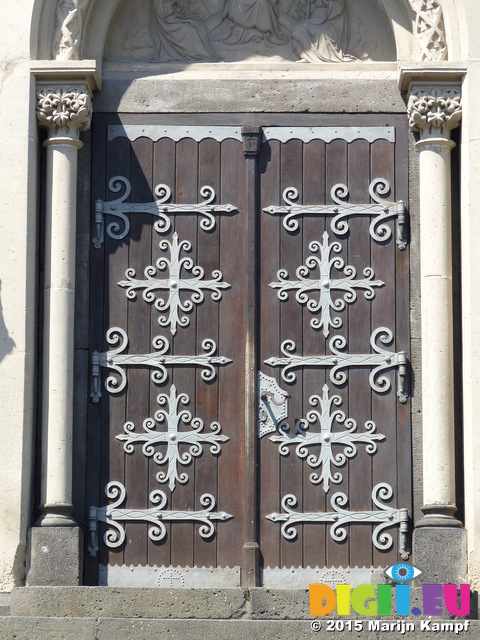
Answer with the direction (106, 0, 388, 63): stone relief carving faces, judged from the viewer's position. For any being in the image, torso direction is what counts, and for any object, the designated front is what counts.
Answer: facing the viewer

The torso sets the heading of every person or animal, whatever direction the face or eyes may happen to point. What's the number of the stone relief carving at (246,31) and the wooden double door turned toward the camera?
2

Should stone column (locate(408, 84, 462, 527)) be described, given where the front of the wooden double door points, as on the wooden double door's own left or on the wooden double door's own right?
on the wooden double door's own left

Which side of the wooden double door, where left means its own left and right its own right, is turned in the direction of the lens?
front

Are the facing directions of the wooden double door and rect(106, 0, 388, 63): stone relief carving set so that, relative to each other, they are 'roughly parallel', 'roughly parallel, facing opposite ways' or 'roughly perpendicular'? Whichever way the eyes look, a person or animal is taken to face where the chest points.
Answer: roughly parallel
